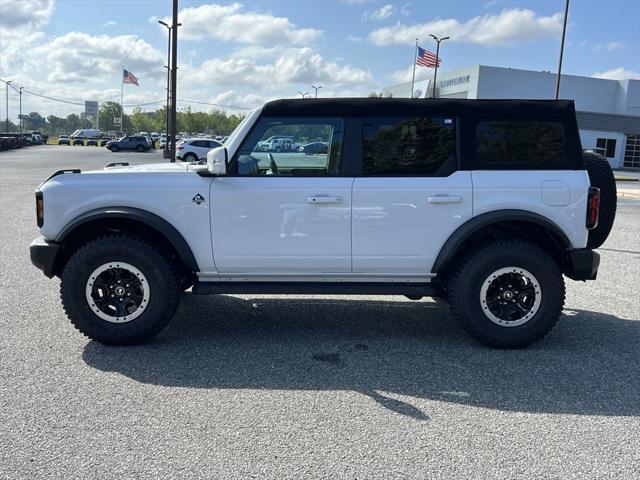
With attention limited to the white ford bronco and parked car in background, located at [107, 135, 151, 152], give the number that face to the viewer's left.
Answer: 2

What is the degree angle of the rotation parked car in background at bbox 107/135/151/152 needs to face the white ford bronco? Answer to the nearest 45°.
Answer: approximately 90° to its left

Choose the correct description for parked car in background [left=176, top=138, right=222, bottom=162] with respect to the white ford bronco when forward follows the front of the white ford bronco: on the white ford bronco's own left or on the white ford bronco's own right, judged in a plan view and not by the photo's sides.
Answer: on the white ford bronco's own right

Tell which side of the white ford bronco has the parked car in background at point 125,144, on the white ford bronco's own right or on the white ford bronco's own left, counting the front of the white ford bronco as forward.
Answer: on the white ford bronco's own right

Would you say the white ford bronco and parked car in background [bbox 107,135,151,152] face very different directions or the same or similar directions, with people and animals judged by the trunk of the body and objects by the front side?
same or similar directions

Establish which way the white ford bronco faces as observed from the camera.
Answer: facing to the left of the viewer

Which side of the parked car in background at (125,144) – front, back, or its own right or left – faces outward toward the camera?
left

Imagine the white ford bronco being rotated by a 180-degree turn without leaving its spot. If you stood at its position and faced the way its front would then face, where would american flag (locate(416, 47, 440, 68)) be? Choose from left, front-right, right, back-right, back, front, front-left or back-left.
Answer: left
